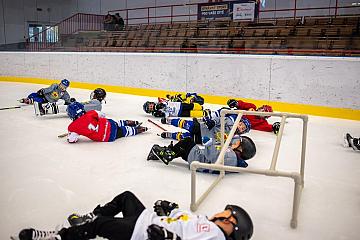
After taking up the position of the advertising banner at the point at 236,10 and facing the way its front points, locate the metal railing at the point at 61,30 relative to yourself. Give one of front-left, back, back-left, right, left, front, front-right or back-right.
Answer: back-right

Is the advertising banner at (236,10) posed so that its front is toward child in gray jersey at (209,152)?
yes

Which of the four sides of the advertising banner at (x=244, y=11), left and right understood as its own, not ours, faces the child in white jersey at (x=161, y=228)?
front

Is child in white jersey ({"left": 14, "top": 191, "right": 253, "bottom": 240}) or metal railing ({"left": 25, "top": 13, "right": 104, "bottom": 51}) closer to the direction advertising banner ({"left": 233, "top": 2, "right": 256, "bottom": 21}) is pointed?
the child in white jersey

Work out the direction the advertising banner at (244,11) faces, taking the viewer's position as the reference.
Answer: facing the viewer

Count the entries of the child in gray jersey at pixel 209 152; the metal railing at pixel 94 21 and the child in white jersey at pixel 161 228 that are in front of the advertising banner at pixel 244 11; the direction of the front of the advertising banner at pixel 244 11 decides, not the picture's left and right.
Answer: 2

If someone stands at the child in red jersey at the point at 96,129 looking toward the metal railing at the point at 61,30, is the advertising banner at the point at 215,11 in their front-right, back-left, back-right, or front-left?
front-right

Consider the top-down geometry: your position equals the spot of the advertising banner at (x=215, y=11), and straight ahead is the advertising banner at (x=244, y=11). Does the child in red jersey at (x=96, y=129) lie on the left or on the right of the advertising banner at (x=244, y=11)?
right

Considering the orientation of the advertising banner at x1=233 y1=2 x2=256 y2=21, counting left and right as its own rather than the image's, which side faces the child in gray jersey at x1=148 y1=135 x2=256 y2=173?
front

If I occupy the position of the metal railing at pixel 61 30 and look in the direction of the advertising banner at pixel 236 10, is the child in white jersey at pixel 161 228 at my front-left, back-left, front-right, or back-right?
front-right

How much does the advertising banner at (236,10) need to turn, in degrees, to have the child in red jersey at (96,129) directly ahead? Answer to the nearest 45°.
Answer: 0° — it already faces them

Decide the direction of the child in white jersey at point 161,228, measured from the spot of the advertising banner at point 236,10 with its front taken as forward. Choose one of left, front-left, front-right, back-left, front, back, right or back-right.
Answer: front
